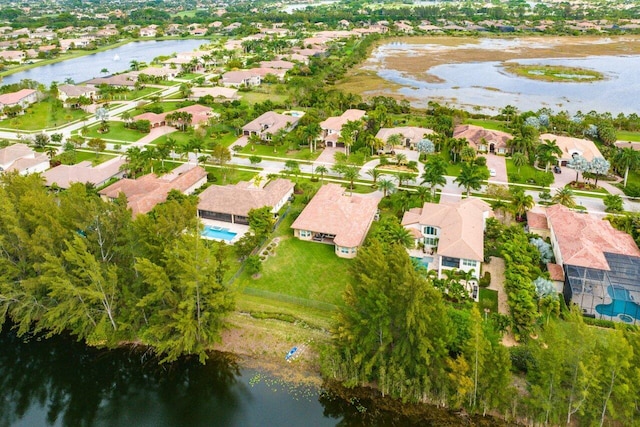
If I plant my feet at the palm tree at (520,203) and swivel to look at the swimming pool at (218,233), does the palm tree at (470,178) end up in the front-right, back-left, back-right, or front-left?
front-right

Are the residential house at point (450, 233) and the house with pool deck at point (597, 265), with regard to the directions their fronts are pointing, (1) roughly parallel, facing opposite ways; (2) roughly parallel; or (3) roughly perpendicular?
roughly parallel

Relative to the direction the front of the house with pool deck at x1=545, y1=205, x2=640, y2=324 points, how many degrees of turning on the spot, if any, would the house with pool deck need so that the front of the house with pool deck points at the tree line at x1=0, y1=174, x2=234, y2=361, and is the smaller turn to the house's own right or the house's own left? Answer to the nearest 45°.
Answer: approximately 135° to the house's own left

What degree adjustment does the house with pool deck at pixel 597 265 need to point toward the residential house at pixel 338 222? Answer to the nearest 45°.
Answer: approximately 90° to its left

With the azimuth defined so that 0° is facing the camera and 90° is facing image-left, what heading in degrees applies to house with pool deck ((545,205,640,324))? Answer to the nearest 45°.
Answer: approximately 180°

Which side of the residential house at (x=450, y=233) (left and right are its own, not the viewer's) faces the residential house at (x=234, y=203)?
left

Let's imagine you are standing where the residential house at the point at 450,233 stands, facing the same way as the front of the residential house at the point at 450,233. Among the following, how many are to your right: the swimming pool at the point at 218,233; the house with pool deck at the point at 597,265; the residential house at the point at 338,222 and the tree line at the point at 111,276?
1

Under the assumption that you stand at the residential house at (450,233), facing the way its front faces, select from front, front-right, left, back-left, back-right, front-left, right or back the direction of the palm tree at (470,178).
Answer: front

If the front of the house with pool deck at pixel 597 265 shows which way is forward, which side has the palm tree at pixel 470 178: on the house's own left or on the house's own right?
on the house's own left

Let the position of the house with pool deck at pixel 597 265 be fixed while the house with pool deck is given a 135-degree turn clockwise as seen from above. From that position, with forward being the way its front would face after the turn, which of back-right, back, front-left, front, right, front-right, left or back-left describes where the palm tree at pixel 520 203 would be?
back

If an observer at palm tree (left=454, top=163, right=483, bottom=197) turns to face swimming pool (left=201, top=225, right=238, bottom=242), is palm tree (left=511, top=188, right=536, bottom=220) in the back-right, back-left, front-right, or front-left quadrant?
back-left

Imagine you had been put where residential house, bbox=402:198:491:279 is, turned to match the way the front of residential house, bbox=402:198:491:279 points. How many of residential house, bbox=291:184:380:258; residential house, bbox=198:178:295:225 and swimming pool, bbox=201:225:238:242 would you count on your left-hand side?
3

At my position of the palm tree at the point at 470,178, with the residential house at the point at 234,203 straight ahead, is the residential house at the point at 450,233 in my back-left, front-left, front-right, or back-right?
front-left

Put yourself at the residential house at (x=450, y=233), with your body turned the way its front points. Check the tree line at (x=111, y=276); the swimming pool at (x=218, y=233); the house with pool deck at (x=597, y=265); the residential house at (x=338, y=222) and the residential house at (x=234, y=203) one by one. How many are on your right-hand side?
1

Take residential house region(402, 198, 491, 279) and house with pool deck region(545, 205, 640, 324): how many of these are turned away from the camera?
2

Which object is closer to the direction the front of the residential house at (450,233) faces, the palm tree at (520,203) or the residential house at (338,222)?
the palm tree

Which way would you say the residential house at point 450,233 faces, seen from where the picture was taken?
facing away from the viewer
